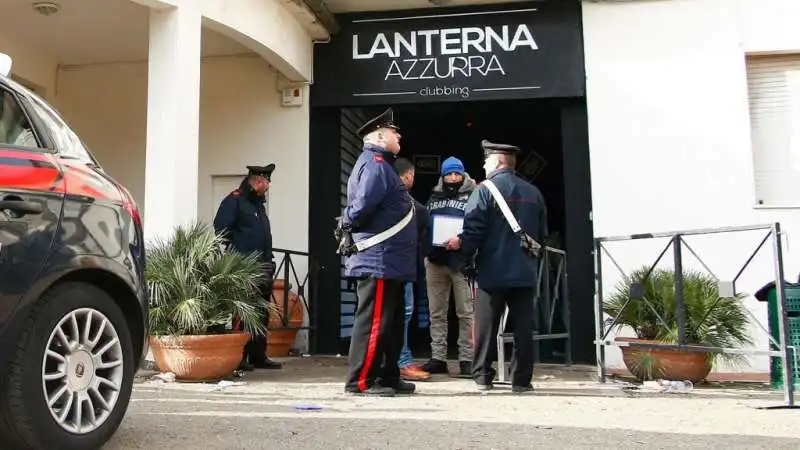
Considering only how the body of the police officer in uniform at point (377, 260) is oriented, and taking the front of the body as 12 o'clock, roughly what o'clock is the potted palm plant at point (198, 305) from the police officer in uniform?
The potted palm plant is roughly at 7 o'clock from the police officer in uniform.

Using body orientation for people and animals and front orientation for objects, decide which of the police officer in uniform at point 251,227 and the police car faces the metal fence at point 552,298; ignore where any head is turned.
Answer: the police officer in uniform

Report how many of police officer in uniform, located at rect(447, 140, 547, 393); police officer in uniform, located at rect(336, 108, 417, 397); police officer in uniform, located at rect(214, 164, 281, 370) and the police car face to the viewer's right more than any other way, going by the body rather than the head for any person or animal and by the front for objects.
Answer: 2

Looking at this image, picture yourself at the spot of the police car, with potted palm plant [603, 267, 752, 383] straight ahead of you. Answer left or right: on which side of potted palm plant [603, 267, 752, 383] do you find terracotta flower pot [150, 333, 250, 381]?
left

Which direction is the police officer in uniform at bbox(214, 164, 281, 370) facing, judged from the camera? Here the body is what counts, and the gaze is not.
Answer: to the viewer's right

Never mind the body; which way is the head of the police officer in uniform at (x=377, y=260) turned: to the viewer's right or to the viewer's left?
to the viewer's right

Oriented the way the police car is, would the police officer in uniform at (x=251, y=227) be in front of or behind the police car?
behind

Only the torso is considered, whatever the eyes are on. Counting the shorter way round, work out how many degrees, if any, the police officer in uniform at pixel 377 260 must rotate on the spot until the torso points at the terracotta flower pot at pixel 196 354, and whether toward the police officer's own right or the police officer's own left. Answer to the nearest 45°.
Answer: approximately 135° to the police officer's own left

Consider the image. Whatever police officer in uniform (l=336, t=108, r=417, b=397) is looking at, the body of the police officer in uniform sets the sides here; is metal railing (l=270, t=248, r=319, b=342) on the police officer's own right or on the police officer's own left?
on the police officer's own left

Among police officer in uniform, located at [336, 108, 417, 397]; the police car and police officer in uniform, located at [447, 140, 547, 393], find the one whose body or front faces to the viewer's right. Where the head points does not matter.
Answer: police officer in uniform, located at [336, 108, 417, 397]

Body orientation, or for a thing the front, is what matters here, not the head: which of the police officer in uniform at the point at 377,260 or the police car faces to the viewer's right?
the police officer in uniform

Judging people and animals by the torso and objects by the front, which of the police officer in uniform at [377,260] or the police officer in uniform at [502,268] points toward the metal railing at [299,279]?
the police officer in uniform at [502,268]

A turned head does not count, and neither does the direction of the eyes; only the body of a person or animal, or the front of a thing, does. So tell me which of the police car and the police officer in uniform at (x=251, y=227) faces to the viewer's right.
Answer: the police officer in uniform

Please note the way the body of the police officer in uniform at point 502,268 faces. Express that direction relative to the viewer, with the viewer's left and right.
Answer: facing away from the viewer and to the left of the viewer

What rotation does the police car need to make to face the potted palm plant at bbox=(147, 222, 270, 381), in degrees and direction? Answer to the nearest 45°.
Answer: approximately 135° to its right

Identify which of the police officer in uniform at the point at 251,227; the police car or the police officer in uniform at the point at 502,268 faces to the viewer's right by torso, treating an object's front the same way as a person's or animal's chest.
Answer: the police officer in uniform at the point at 251,227

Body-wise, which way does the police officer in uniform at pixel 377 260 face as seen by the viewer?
to the viewer's right

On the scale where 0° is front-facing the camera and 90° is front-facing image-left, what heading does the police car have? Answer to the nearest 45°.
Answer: approximately 45°
